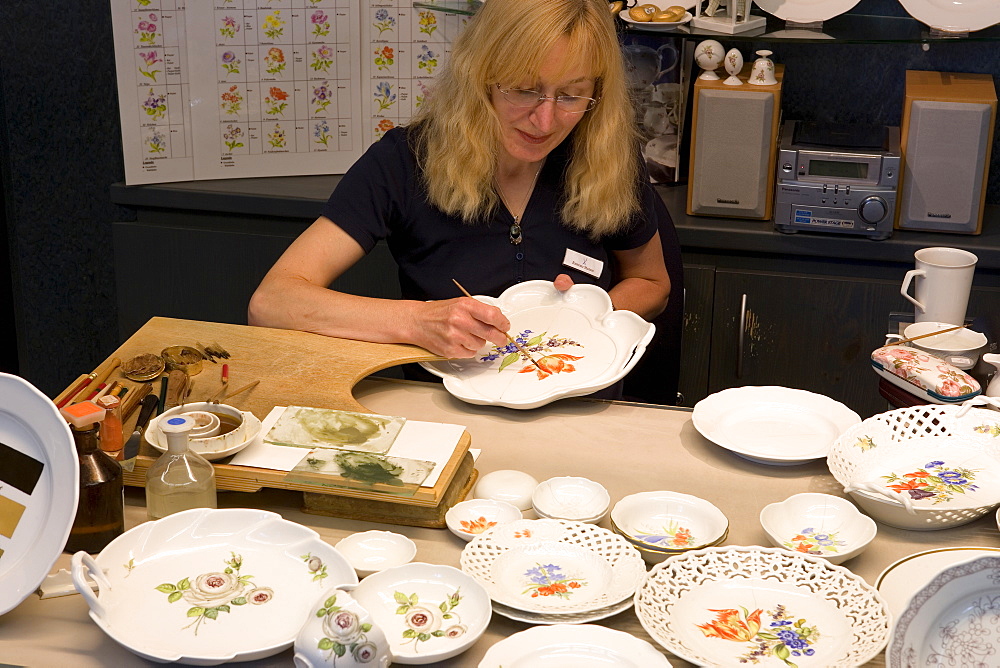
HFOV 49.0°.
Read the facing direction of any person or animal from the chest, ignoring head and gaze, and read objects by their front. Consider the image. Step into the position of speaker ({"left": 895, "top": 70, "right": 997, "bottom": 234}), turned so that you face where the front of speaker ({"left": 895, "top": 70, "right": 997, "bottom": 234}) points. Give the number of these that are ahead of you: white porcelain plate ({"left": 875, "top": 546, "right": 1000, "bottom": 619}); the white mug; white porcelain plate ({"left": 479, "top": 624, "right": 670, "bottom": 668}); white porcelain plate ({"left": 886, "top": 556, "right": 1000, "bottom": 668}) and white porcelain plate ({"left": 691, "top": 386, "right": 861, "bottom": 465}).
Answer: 5

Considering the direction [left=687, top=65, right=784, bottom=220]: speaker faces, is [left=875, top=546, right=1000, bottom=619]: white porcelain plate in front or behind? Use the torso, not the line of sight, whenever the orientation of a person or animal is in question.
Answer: in front

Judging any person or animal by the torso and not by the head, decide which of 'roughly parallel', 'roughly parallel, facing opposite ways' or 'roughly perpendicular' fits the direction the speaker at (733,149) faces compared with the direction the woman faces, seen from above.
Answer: roughly parallel

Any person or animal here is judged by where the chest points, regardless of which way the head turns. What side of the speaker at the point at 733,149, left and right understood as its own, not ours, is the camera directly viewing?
front

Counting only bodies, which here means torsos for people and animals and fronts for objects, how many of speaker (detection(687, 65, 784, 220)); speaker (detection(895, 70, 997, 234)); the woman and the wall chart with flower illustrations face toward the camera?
4

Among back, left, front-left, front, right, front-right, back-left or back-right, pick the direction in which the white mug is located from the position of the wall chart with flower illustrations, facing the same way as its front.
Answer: front-left

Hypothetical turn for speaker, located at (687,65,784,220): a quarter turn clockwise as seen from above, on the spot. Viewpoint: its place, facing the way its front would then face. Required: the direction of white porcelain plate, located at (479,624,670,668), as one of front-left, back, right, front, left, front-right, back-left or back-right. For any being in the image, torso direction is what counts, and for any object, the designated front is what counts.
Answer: left

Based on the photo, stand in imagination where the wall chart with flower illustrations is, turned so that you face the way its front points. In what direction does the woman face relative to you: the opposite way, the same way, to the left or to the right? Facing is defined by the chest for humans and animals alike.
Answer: the same way

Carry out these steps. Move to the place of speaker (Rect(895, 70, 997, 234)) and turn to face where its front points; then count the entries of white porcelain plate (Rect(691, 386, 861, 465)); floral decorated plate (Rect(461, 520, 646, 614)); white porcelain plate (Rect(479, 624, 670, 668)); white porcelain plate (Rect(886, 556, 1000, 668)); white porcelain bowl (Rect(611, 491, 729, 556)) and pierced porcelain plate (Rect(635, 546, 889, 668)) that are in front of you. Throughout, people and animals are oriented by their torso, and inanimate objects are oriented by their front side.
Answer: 6

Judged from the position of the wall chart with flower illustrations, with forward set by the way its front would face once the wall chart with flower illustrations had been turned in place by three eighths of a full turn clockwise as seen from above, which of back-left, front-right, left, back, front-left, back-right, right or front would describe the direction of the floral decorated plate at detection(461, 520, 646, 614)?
back-left

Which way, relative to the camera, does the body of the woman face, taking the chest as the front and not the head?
toward the camera

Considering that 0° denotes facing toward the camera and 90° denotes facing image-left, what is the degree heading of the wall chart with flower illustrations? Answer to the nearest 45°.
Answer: approximately 0°

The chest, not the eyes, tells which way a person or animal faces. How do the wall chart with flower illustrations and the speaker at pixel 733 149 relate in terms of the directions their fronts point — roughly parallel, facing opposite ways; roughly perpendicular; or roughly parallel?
roughly parallel

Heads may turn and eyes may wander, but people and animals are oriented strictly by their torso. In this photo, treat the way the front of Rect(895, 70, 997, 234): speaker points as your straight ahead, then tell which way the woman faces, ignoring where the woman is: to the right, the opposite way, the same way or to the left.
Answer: the same way

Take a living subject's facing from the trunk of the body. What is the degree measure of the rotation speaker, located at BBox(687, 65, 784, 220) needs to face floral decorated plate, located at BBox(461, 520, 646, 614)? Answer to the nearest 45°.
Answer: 0° — it already faces it

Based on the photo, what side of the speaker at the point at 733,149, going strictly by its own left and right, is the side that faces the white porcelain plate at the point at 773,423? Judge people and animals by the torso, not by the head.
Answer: front

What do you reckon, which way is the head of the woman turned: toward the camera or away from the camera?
toward the camera

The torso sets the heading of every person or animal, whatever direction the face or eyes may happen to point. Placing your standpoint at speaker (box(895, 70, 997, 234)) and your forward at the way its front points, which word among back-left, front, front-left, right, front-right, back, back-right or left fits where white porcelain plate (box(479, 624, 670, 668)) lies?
front

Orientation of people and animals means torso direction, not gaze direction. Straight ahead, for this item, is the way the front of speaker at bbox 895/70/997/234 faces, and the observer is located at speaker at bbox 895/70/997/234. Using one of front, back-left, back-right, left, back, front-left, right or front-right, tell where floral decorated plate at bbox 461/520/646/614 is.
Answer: front
